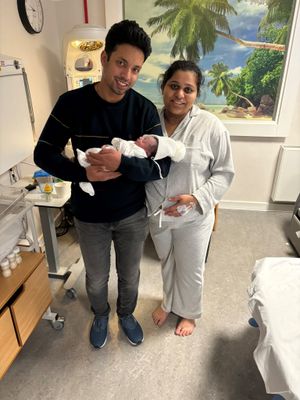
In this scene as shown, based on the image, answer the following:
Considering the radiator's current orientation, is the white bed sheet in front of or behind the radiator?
in front

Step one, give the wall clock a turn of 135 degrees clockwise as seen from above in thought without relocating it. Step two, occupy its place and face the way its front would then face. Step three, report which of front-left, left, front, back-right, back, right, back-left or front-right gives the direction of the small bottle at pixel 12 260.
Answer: left

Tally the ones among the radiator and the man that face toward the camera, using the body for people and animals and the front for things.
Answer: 2

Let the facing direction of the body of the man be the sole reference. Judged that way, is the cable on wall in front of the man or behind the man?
behind

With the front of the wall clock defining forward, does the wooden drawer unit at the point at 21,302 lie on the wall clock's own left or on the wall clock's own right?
on the wall clock's own right

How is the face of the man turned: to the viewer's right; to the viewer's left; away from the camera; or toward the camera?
toward the camera

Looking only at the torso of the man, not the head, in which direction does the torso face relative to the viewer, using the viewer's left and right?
facing the viewer

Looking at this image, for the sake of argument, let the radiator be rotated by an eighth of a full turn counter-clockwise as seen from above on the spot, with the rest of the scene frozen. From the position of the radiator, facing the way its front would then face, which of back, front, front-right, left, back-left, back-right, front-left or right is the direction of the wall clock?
right

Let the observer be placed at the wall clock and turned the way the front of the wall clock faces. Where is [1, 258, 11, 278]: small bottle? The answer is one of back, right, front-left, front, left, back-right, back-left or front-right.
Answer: front-right

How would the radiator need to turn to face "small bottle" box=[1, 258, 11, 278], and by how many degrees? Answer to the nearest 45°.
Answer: approximately 45° to its right

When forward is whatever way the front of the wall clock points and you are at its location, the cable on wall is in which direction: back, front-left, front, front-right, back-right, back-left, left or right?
left

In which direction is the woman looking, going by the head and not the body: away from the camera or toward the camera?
toward the camera

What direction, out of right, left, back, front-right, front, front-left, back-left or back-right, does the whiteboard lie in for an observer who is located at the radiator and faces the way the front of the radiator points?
front-right
